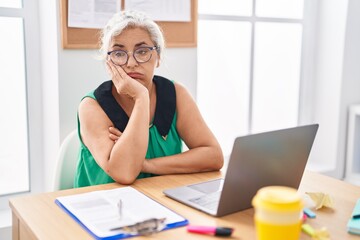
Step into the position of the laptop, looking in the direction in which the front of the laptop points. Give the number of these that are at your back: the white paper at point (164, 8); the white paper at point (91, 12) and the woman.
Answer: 0

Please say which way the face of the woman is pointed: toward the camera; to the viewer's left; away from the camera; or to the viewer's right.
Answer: toward the camera

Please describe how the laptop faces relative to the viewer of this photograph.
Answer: facing away from the viewer and to the left of the viewer

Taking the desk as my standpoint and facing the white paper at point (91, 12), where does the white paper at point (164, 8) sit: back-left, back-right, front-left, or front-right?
front-right

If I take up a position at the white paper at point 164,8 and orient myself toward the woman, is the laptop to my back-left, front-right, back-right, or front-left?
front-left

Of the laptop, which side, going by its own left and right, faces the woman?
front
